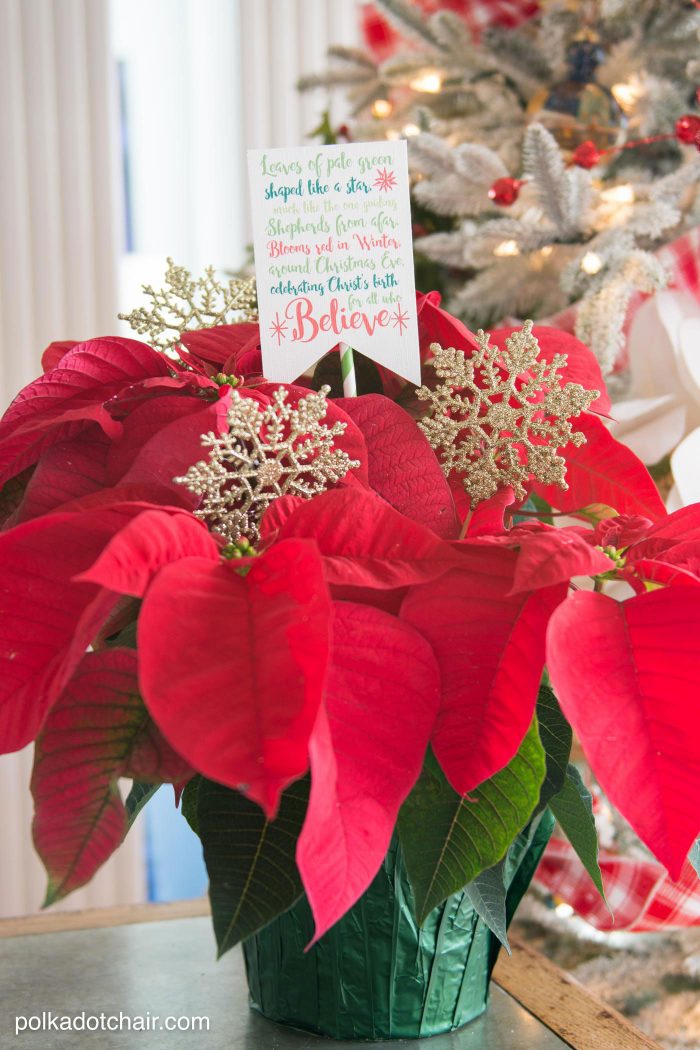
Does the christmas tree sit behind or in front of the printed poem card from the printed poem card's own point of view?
behind

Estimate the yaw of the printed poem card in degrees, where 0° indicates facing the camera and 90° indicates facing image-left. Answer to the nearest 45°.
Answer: approximately 0°

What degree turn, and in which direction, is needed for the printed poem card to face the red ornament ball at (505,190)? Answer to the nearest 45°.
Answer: approximately 180°
